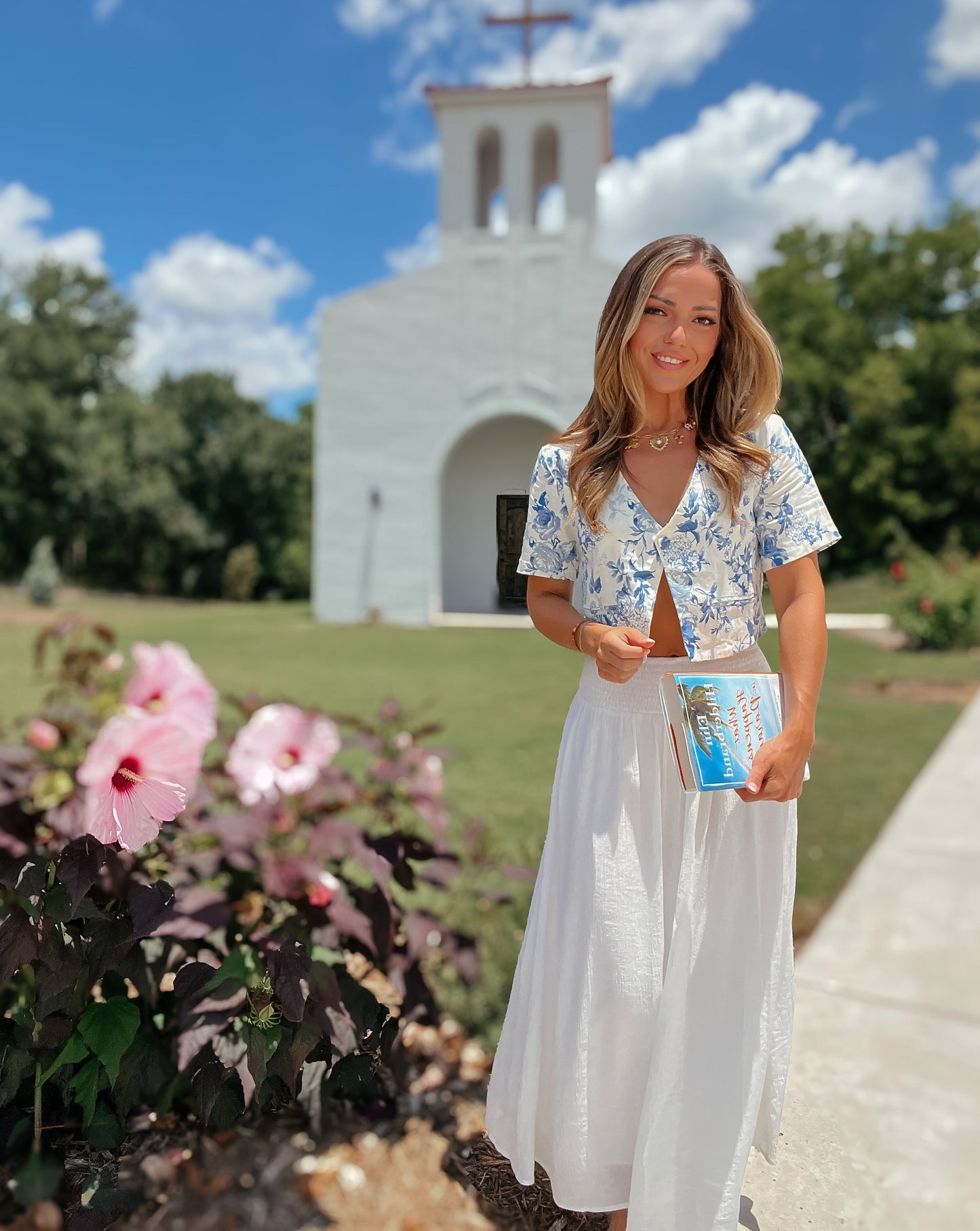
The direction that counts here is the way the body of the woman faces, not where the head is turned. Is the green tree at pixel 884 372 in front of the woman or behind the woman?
behind

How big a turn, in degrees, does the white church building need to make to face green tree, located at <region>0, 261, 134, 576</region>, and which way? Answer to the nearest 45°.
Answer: approximately 135° to its right

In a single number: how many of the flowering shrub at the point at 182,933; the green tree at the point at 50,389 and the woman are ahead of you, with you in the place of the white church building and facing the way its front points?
2

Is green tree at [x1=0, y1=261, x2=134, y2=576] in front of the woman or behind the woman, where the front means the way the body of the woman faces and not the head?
behind

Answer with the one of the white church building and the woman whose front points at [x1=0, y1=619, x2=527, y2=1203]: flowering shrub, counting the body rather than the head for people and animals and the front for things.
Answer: the white church building

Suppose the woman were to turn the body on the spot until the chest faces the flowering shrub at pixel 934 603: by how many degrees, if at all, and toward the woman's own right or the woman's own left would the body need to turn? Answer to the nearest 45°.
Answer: approximately 180°

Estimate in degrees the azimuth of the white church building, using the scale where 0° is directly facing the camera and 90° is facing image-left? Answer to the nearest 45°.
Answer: approximately 0°

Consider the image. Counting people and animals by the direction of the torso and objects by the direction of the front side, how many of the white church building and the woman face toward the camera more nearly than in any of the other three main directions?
2
